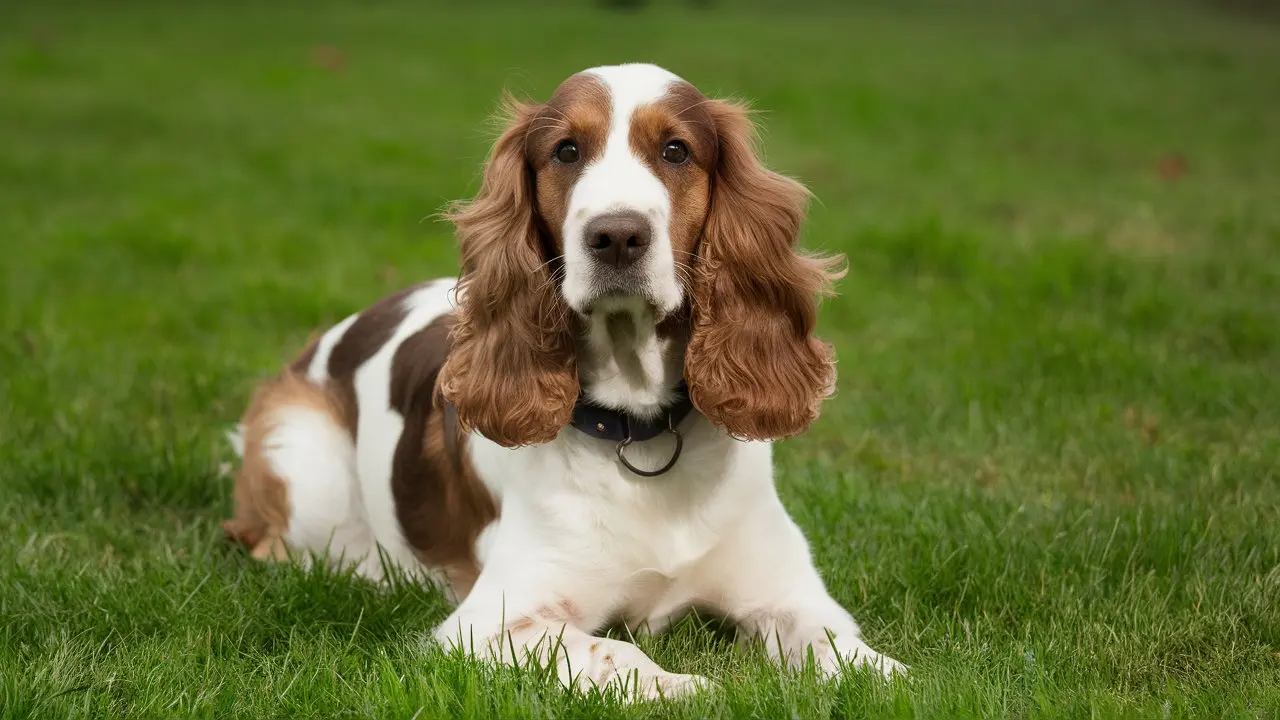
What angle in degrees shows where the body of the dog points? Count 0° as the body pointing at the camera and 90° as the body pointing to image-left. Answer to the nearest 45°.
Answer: approximately 315°
